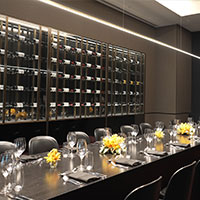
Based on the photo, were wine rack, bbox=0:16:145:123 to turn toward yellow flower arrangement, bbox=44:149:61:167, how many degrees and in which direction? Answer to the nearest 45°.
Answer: approximately 45° to its right

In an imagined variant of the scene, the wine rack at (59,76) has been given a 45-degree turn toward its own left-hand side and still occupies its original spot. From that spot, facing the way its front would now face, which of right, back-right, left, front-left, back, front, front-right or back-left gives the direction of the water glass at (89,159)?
right

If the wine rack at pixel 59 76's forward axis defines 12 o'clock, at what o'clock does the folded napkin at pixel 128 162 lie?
The folded napkin is roughly at 1 o'clock from the wine rack.

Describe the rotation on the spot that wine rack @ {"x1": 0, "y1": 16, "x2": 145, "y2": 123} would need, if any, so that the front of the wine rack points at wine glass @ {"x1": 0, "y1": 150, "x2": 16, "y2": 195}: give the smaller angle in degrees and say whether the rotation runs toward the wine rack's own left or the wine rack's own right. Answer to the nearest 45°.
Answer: approximately 45° to the wine rack's own right

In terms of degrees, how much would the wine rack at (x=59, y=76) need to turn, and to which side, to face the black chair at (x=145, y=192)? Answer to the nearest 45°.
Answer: approximately 45° to its right

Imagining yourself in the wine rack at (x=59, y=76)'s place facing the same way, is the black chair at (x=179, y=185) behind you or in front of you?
in front

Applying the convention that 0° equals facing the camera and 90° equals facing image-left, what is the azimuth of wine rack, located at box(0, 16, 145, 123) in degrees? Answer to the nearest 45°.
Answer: approximately 315°

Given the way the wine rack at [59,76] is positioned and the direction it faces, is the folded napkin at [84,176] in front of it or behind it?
in front

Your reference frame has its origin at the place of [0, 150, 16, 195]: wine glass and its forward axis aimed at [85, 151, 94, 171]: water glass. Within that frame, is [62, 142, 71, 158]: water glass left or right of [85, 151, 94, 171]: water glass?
left

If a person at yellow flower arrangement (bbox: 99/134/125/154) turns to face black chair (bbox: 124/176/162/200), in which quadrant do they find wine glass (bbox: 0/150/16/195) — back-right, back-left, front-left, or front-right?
front-right

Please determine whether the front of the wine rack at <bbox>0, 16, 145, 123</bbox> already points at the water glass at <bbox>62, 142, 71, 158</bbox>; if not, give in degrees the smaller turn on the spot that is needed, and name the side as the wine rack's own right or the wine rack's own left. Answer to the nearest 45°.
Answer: approximately 45° to the wine rack's own right
